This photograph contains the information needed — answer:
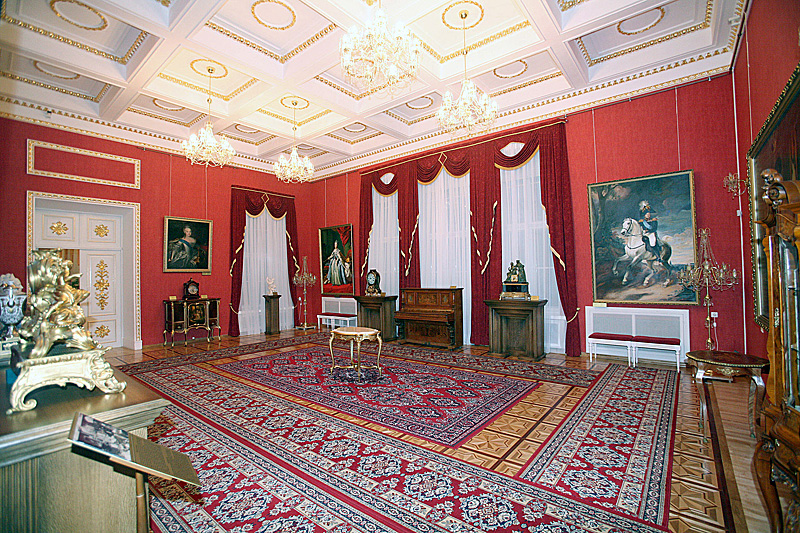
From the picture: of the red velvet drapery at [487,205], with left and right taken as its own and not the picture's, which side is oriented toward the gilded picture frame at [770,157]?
left

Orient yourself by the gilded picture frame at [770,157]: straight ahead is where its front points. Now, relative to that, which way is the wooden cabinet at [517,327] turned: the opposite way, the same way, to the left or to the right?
to the left

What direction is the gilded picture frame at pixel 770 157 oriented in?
to the viewer's left

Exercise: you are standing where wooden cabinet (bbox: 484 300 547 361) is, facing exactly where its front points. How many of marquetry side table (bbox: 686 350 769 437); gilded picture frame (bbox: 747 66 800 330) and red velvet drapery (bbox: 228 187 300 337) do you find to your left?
2

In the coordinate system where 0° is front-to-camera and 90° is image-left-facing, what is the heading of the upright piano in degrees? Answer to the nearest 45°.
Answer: approximately 45°

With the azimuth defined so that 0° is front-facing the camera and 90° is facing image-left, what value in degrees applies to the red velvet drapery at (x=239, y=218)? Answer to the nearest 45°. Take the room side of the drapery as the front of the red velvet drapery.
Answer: approximately 315°

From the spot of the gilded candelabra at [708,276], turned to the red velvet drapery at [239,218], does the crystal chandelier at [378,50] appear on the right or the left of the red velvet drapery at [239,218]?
left

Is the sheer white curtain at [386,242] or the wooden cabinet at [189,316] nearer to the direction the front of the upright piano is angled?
the wooden cabinet

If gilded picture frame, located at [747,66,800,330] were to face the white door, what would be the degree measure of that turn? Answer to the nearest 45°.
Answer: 0° — it already faces it

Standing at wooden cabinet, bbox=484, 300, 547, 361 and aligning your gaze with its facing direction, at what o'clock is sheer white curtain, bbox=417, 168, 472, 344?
The sheer white curtain is roughly at 3 o'clock from the wooden cabinet.

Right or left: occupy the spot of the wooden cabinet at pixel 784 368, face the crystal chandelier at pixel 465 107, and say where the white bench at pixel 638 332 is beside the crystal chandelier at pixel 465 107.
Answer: right

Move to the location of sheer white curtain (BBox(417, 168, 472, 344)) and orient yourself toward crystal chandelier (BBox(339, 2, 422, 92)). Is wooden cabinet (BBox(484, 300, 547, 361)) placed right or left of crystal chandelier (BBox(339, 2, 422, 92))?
left

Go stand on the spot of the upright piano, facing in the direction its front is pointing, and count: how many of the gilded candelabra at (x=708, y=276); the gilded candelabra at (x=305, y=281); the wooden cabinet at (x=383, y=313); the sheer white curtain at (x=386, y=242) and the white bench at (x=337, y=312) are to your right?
4

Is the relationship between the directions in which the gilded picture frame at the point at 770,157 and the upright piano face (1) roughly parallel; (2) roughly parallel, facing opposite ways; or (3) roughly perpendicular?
roughly perpendicular
